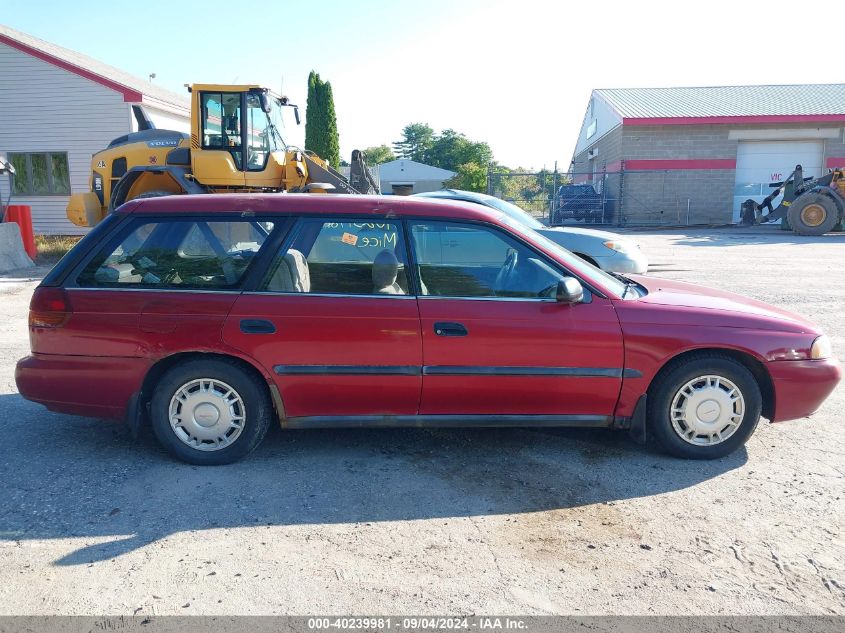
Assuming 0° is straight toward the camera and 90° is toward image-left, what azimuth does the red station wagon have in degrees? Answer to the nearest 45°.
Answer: approximately 270°

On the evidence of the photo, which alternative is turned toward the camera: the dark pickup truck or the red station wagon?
the dark pickup truck

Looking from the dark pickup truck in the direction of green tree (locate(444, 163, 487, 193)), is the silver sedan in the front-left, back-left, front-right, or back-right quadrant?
back-left

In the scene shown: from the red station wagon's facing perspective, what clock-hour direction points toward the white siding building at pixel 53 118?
The white siding building is roughly at 8 o'clock from the red station wagon.

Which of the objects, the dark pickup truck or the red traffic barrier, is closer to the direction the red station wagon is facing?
the dark pickup truck

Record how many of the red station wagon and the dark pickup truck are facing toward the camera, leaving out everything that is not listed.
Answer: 1

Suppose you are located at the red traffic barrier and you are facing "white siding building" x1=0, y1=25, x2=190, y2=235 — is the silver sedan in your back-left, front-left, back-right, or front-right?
back-right

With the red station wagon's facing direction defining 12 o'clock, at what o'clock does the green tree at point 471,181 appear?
The green tree is roughly at 9 o'clock from the red station wagon.

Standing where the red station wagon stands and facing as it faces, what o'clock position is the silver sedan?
The silver sedan is roughly at 10 o'clock from the red station wagon.

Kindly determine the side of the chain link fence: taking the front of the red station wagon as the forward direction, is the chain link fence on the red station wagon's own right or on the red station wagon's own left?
on the red station wagon's own left

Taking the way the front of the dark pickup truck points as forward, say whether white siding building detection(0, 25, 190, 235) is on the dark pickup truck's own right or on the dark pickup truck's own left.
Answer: on the dark pickup truck's own right

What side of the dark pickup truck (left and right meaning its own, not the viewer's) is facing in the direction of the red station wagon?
front

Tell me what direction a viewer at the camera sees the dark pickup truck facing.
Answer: facing the viewer

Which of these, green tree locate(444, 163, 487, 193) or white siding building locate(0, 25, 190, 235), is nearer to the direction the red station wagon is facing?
the green tree

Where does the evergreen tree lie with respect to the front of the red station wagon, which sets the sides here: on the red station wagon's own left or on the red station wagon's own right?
on the red station wagon's own left

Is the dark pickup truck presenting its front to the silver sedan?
yes

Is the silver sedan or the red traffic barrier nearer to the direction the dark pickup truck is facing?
the silver sedan

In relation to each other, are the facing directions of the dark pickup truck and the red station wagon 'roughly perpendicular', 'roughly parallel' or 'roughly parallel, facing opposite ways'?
roughly perpendicular

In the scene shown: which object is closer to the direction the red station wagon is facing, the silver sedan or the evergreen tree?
the silver sedan
